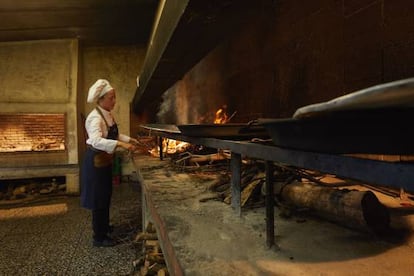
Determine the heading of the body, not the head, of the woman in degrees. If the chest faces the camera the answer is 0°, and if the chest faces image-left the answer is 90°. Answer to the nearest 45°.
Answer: approximately 270°

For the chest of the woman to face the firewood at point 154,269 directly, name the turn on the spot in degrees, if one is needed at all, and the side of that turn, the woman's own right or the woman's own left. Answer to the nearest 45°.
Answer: approximately 90° to the woman's own right

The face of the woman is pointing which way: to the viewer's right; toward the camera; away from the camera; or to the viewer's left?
to the viewer's right

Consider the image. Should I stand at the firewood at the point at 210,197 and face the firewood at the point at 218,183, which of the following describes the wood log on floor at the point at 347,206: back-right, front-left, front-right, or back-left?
back-right

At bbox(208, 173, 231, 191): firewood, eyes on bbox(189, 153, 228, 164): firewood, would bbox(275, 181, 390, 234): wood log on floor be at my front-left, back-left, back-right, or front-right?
back-right
